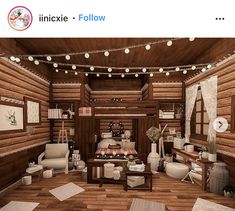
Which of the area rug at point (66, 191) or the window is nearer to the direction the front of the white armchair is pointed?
the area rug

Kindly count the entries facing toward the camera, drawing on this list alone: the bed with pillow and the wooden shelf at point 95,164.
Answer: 2

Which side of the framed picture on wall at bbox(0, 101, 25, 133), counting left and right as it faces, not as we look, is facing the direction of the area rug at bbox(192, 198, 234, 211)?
front

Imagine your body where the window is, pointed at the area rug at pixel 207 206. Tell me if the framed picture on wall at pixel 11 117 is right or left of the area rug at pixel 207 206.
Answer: right

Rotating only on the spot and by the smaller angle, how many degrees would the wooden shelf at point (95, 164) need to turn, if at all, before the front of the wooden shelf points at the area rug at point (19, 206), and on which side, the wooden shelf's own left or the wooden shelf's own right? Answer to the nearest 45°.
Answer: approximately 45° to the wooden shelf's own right

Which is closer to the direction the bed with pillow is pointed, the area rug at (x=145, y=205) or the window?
the area rug

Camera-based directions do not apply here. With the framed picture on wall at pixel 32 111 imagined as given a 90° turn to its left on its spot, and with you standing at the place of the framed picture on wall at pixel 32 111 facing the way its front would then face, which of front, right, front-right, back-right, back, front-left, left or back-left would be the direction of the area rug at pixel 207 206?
right

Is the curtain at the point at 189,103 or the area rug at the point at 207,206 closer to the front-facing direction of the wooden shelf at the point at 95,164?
the area rug

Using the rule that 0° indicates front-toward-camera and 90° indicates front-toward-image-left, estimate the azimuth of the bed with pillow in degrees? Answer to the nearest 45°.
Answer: approximately 0°
